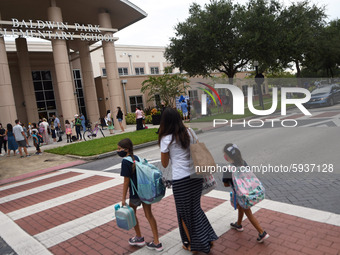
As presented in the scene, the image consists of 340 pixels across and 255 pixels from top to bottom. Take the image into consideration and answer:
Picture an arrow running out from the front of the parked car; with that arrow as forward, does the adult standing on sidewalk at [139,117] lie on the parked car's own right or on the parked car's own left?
on the parked car's own right

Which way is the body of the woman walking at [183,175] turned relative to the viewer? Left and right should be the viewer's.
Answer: facing away from the viewer and to the left of the viewer

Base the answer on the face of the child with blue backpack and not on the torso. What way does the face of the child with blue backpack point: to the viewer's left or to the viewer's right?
to the viewer's left

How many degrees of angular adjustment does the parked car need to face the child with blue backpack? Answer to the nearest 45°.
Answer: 0° — it already faces them

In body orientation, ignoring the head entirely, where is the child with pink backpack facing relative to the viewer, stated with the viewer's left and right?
facing away from the viewer and to the left of the viewer

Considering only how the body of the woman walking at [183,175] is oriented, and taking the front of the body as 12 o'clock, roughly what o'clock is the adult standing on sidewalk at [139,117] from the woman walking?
The adult standing on sidewalk is roughly at 1 o'clock from the woman walking.

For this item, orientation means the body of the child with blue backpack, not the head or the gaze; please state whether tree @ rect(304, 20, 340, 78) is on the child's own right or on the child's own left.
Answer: on the child's own right

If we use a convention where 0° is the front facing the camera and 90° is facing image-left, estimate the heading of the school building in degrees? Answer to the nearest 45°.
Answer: approximately 315°

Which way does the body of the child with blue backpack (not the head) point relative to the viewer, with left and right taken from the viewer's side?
facing to the left of the viewer

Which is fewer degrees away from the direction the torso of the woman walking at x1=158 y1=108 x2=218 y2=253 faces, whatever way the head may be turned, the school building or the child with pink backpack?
the school building

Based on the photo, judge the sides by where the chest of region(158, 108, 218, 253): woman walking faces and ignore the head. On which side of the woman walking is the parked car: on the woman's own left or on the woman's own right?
on the woman's own right
